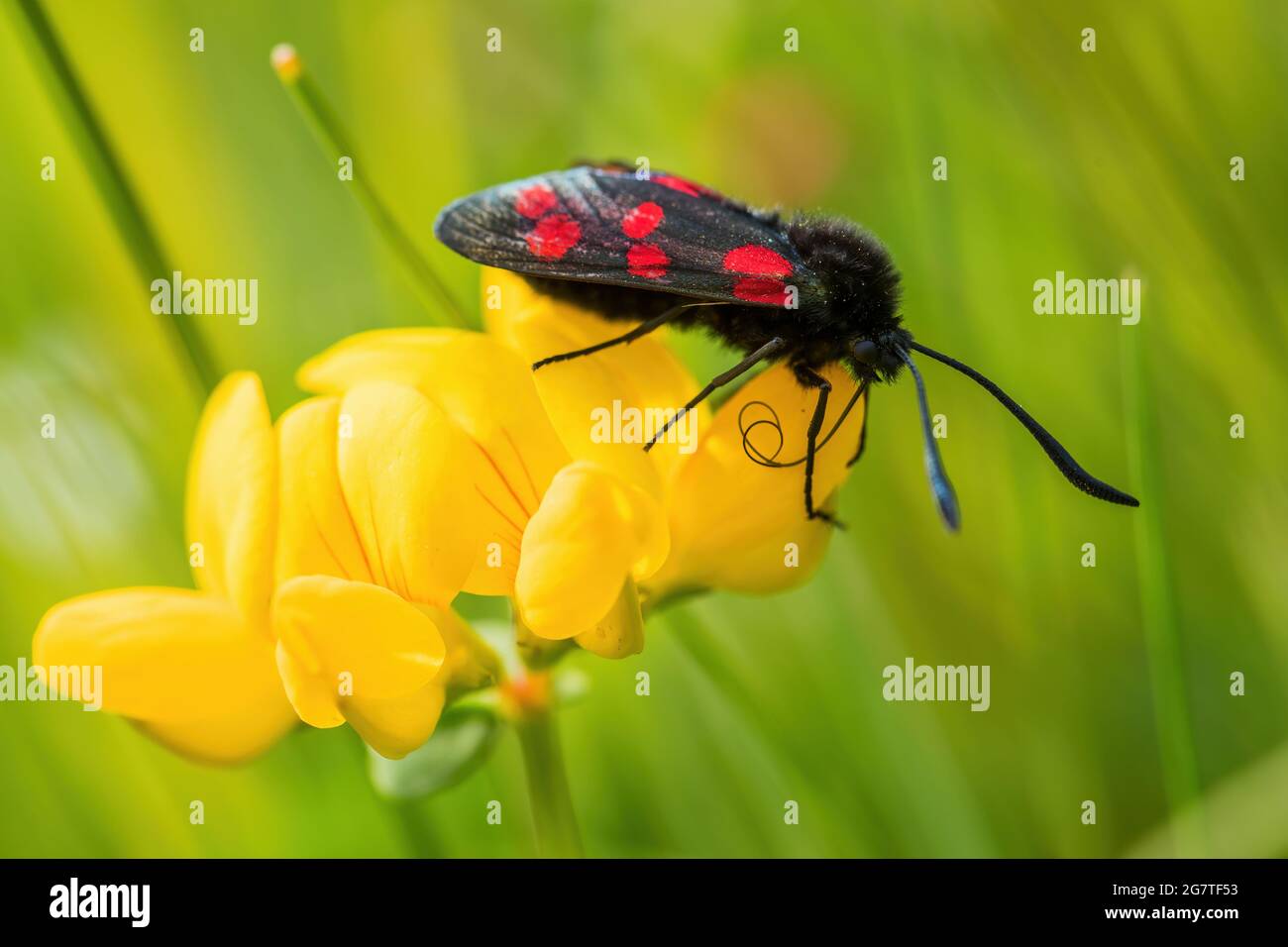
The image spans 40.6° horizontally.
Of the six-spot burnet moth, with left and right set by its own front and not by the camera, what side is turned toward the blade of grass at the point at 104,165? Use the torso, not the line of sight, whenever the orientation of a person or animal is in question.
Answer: back

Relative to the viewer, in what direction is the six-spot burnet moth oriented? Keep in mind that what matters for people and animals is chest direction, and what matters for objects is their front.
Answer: to the viewer's right

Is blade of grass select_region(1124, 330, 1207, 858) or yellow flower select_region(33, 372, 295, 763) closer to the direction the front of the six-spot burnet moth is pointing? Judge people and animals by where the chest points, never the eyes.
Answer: the blade of grass

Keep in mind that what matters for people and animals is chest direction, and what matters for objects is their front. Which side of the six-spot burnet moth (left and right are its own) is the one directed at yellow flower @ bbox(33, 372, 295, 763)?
back
